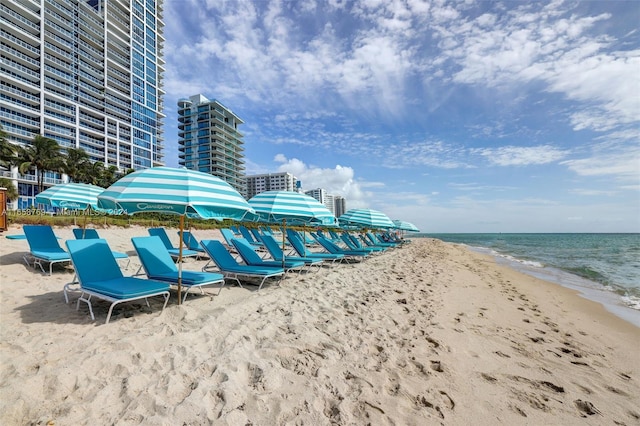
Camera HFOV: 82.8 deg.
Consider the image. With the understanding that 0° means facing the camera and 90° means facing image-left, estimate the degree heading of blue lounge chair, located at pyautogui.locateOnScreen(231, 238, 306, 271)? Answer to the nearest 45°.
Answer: approximately 315°

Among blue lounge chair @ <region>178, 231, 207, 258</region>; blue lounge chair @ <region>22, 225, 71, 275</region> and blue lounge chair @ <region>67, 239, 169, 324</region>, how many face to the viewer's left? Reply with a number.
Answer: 0

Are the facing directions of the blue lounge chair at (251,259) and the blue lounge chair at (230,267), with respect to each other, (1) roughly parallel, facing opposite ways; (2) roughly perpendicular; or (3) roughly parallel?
roughly parallel

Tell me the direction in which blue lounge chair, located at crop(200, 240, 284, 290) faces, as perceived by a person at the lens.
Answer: facing the viewer and to the right of the viewer

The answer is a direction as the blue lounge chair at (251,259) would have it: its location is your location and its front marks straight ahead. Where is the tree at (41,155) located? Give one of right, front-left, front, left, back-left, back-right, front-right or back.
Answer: back

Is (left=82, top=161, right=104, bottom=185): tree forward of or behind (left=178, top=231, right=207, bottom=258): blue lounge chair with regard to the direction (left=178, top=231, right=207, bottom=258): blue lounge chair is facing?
behind

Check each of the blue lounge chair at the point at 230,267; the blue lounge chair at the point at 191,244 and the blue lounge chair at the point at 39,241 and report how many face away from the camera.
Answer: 0

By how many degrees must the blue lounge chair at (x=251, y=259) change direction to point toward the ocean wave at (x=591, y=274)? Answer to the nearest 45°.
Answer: approximately 45° to its left

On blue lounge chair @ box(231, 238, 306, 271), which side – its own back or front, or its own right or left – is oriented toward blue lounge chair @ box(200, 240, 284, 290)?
right

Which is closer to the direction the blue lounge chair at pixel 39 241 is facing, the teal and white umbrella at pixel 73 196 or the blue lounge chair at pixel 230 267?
the blue lounge chair

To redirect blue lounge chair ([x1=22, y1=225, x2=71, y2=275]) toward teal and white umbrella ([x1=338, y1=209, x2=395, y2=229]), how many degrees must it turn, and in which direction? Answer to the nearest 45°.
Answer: approximately 45° to its left

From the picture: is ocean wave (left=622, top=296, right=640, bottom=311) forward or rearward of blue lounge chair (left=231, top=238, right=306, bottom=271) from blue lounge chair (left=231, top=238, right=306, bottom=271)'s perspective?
forward
